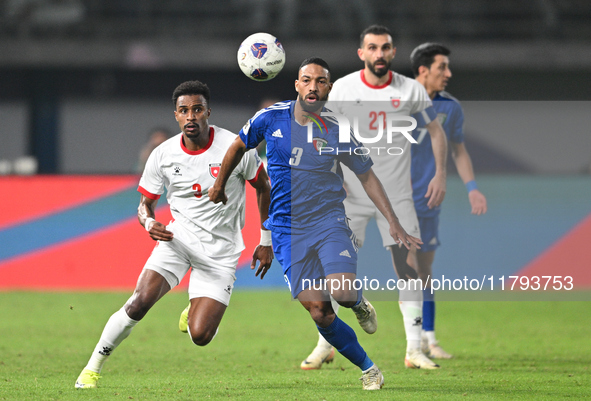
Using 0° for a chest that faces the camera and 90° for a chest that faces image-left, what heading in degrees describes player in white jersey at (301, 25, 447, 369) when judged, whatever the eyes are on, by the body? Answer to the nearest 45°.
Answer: approximately 0°

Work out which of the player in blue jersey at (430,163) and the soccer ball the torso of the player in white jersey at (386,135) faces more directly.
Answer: the soccer ball

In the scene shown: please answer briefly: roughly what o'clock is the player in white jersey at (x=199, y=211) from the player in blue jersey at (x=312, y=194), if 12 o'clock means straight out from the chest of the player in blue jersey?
The player in white jersey is roughly at 4 o'clock from the player in blue jersey.

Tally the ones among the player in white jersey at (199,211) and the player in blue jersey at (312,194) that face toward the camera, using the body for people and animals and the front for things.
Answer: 2

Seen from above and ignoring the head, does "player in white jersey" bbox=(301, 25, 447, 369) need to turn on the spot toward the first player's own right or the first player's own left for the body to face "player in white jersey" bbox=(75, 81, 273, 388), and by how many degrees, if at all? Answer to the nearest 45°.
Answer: approximately 45° to the first player's own right

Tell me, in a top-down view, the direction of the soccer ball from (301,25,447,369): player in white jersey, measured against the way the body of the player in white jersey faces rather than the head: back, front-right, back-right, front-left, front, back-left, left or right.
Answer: front-right

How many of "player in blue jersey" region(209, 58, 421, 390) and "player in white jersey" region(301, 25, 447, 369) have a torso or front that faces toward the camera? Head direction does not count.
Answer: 2

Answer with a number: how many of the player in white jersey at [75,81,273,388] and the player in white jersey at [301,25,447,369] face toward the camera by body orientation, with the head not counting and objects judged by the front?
2
